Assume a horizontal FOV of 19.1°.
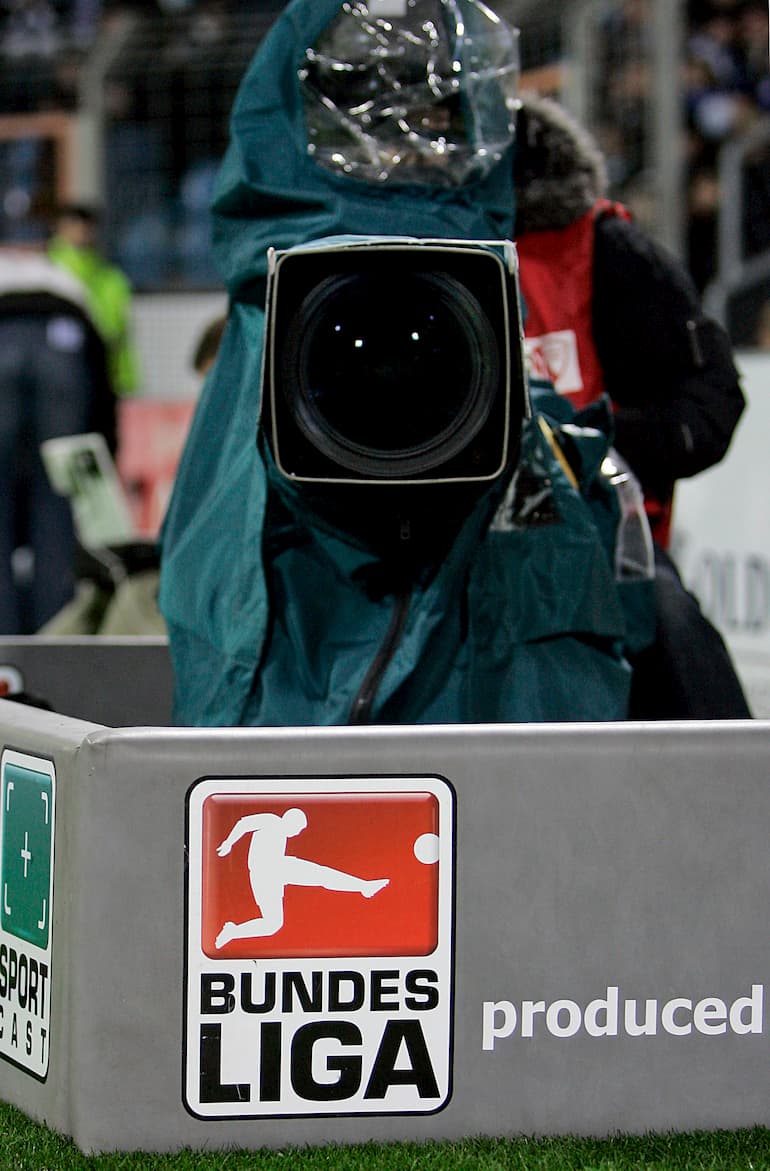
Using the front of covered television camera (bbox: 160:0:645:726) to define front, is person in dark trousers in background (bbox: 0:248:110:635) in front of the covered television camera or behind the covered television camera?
behind

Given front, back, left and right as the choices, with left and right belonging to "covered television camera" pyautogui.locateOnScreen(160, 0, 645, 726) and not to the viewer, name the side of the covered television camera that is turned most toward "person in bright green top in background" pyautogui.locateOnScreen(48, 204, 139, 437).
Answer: back

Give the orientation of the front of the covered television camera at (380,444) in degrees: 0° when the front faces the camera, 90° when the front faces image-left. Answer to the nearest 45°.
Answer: approximately 0°

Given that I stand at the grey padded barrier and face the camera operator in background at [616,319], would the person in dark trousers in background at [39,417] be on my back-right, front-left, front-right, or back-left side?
front-left
